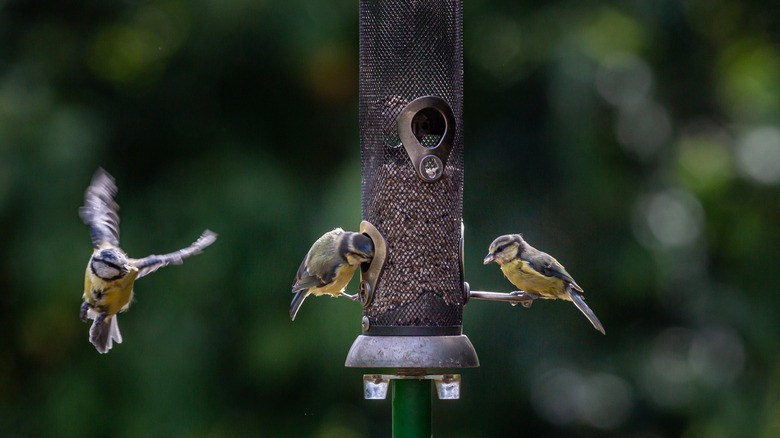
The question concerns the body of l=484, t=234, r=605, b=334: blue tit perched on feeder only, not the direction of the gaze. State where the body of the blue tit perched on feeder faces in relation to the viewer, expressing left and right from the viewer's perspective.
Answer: facing to the left of the viewer

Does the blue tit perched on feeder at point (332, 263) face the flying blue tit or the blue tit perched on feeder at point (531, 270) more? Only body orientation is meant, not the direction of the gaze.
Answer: the blue tit perched on feeder

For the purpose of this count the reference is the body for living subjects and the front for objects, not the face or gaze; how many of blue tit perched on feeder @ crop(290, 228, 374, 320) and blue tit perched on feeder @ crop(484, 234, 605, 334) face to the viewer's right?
1

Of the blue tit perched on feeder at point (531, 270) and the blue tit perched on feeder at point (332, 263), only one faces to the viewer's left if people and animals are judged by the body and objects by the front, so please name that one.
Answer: the blue tit perched on feeder at point (531, 270)

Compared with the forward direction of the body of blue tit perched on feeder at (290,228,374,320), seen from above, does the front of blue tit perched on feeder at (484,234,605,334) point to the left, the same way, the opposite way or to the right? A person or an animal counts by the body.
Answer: the opposite way

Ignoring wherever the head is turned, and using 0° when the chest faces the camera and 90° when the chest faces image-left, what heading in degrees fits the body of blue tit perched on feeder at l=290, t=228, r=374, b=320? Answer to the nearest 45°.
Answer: approximately 270°
